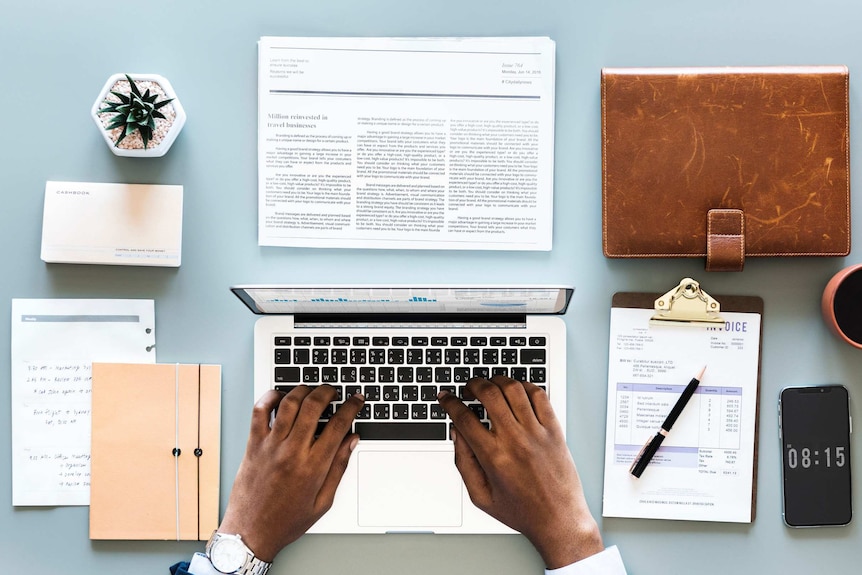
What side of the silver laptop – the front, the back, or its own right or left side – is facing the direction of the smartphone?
left

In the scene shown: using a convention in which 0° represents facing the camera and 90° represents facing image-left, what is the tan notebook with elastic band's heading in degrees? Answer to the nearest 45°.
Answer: approximately 0°

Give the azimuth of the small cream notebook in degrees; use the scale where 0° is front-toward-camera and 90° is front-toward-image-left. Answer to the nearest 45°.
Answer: approximately 0°
